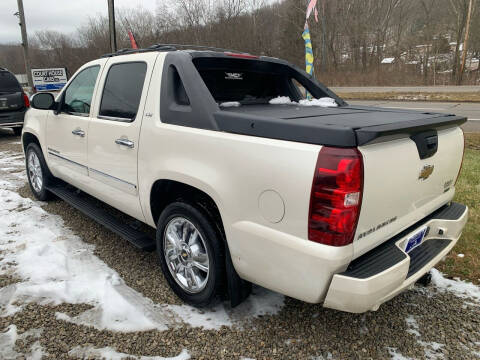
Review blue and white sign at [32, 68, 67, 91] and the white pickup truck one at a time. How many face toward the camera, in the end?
1

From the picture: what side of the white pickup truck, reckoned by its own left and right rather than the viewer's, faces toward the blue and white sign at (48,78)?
front

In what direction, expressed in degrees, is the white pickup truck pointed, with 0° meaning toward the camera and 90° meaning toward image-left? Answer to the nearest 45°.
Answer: approximately 135°

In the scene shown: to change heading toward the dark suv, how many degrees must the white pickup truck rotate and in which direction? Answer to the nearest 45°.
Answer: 0° — it already faces it

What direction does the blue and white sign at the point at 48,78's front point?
toward the camera

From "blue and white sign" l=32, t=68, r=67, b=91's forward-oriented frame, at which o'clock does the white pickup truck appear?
The white pickup truck is roughly at 12 o'clock from the blue and white sign.

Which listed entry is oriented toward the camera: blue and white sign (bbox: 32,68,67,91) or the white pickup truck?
the blue and white sign

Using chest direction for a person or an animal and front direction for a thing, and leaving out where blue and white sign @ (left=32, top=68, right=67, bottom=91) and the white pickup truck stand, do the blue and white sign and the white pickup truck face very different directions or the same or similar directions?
very different directions
